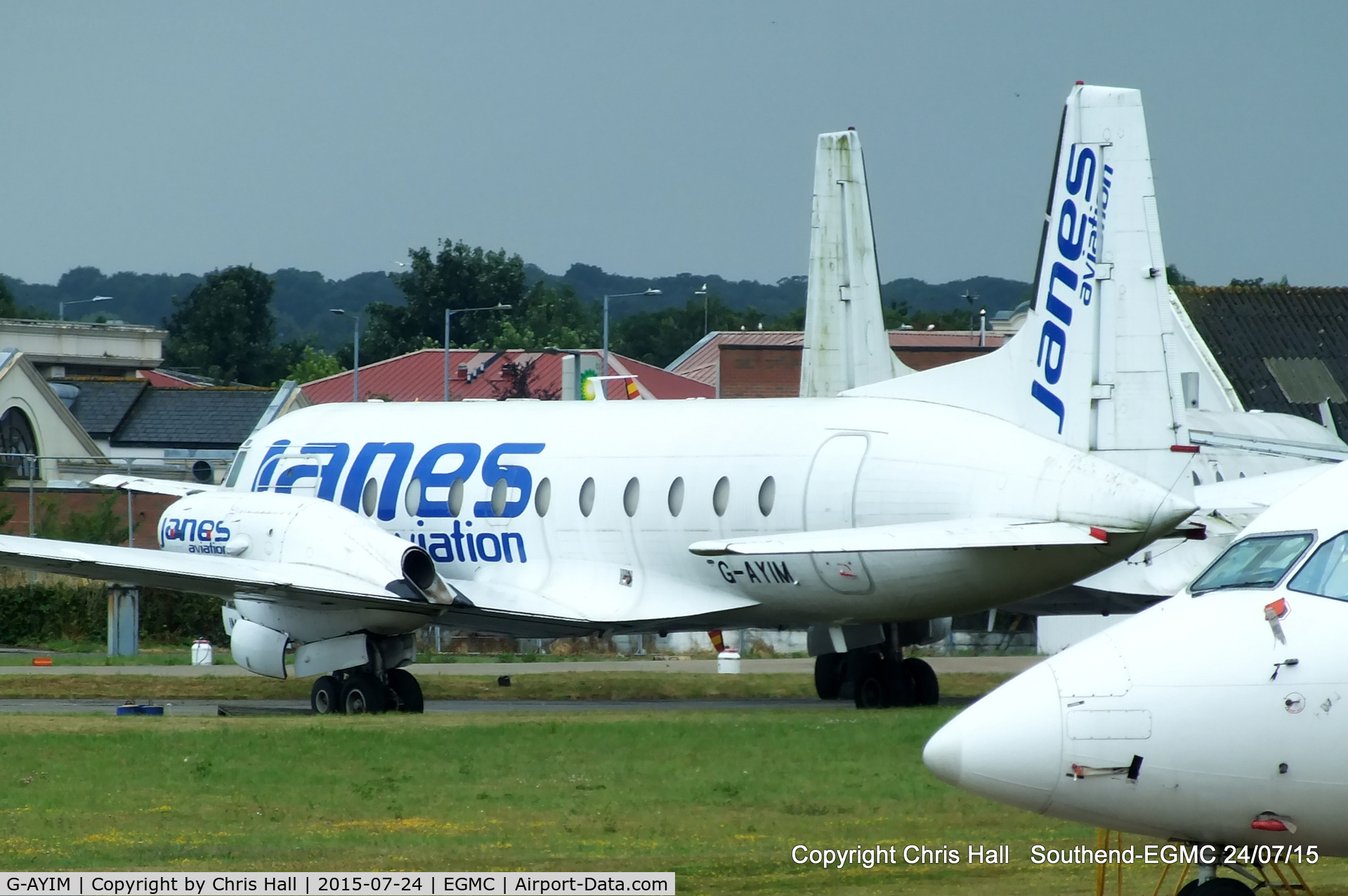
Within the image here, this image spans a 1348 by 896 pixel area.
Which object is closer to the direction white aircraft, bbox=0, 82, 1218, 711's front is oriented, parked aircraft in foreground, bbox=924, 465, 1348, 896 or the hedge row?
the hedge row

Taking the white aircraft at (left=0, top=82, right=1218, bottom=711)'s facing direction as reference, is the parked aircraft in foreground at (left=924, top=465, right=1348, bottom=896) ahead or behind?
behind

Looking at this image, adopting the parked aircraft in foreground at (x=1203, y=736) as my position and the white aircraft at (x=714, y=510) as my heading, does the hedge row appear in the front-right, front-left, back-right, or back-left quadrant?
front-left

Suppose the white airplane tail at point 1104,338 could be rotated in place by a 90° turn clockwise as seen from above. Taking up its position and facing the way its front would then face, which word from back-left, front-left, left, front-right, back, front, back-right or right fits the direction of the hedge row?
left

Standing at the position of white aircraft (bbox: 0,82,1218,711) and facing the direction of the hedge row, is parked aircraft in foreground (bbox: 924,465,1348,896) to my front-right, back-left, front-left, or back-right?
back-left

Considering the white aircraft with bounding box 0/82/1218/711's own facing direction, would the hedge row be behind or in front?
in front

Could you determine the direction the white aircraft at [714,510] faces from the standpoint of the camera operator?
facing away from the viewer and to the left of the viewer
